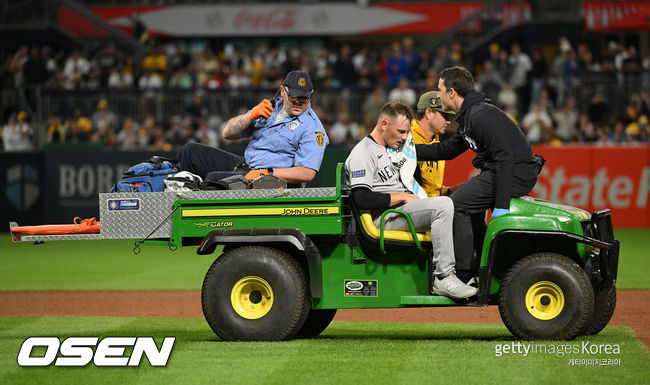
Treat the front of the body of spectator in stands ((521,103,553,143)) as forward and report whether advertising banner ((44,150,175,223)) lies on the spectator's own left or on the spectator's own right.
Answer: on the spectator's own right

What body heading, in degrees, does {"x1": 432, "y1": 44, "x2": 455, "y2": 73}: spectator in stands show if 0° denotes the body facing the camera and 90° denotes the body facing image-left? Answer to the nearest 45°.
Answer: approximately 0°

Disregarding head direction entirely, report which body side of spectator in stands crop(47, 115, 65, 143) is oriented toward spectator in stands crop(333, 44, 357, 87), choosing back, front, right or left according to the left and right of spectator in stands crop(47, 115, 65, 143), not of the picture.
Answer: left

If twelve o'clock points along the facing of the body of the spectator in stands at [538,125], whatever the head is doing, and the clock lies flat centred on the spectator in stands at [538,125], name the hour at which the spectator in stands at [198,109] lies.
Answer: the spectator in stands at [198,109] is roughly at 3 o'clock from the spectator in stands at [538,125].

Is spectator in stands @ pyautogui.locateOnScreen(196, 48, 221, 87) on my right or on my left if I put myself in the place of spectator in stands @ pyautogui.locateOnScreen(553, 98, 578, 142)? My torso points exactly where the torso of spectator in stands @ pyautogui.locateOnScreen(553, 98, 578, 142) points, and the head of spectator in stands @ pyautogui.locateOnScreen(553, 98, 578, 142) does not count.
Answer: on my right

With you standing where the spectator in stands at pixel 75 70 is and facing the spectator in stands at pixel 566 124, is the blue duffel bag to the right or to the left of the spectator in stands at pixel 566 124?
right

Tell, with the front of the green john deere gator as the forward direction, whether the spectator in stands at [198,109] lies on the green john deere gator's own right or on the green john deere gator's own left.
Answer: on the green john deere gator's own left

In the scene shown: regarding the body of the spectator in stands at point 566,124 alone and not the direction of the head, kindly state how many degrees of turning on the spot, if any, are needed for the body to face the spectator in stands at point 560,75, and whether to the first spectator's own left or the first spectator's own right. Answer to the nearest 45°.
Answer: approximately 180°
